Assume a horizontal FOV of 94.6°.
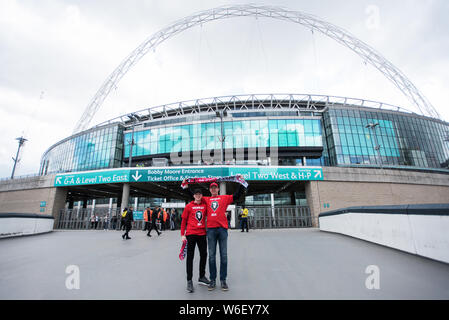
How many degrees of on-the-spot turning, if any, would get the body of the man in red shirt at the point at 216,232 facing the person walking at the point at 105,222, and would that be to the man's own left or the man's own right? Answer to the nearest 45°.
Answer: approximately 135° to the man's own right

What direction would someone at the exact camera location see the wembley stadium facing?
facing the viewer

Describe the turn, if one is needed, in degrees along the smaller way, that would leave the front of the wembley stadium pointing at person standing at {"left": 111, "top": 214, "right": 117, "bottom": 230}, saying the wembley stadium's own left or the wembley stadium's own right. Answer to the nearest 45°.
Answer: approximately 45° to the wembley stadium's own right

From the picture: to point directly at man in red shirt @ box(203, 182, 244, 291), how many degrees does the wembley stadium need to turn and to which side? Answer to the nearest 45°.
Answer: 0° — it already faces them

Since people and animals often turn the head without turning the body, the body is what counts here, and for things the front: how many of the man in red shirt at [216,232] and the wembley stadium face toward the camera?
2

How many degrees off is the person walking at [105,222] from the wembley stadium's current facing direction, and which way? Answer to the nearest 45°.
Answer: approximately 45° to its right

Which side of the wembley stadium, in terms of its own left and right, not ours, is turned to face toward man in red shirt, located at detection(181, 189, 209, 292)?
front

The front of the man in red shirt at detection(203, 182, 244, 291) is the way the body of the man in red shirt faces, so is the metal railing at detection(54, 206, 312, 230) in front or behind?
behind

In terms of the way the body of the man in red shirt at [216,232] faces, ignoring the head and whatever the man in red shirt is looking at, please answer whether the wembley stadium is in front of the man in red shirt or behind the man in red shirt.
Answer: behind

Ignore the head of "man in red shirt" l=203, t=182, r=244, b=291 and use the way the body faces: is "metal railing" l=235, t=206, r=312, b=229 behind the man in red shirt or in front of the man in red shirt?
behind

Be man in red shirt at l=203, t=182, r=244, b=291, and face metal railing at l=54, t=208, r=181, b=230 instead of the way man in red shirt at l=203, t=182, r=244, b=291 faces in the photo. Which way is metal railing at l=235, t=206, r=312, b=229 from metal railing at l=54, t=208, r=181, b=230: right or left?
right

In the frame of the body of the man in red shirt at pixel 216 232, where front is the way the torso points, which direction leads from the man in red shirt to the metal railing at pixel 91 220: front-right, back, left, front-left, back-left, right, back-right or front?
back-right

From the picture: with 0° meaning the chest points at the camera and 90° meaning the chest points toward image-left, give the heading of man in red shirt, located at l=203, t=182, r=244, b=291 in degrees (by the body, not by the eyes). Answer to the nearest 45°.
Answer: approximately 0°
